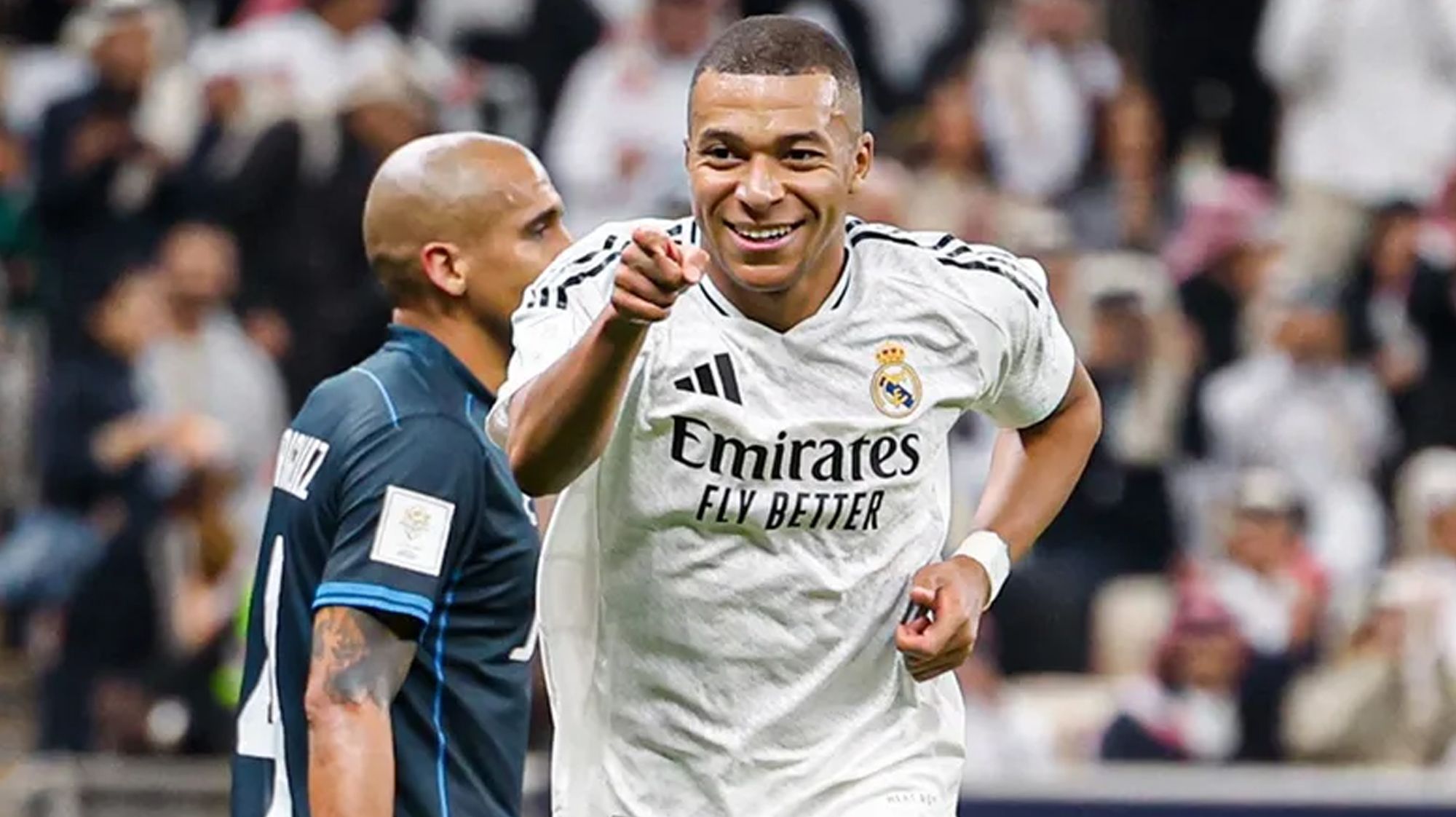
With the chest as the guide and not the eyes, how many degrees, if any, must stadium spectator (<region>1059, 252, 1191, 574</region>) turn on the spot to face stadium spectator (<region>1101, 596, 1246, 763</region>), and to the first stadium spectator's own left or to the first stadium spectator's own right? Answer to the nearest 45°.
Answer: approximately 45° to the first stadium spectator's own left

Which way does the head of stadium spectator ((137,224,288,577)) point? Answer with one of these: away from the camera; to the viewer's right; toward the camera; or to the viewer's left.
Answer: toward the camera

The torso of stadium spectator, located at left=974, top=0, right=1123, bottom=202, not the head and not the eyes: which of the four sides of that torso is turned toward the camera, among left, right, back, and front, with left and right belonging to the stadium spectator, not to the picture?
front

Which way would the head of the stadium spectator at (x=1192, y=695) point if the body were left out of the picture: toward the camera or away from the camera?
toward the camera

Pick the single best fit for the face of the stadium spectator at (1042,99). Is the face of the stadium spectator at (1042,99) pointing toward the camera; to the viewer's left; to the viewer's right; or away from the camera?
toward the camera

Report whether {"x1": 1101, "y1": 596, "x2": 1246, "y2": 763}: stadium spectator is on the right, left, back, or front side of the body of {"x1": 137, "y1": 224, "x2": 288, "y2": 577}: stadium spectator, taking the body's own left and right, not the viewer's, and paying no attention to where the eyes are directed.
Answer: left

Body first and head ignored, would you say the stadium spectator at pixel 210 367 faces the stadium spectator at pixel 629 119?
no

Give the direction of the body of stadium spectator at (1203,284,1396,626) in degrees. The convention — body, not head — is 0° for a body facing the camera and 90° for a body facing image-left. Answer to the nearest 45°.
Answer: approximately 0°

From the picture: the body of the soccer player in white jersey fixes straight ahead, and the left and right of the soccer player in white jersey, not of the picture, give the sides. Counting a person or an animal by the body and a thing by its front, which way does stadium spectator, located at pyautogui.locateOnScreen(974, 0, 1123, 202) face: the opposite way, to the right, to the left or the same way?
the same way

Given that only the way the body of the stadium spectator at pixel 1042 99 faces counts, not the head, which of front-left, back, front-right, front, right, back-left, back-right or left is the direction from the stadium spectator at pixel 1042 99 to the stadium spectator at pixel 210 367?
front-right

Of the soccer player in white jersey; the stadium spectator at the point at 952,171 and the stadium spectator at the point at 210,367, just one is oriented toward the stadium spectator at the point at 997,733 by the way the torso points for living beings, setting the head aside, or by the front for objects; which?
the stadium spectator at the point at 952,171

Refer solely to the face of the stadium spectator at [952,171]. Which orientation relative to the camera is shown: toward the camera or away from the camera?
toward the camera

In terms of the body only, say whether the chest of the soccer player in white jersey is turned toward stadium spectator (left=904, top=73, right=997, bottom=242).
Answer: no

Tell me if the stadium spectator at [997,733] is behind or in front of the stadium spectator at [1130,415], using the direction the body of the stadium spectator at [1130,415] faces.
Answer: in front

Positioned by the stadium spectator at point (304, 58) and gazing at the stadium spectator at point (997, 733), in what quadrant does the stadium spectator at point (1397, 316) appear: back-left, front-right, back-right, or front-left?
front-left

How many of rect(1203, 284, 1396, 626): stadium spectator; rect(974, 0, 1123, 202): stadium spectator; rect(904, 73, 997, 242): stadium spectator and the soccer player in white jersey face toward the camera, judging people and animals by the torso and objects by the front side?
4
